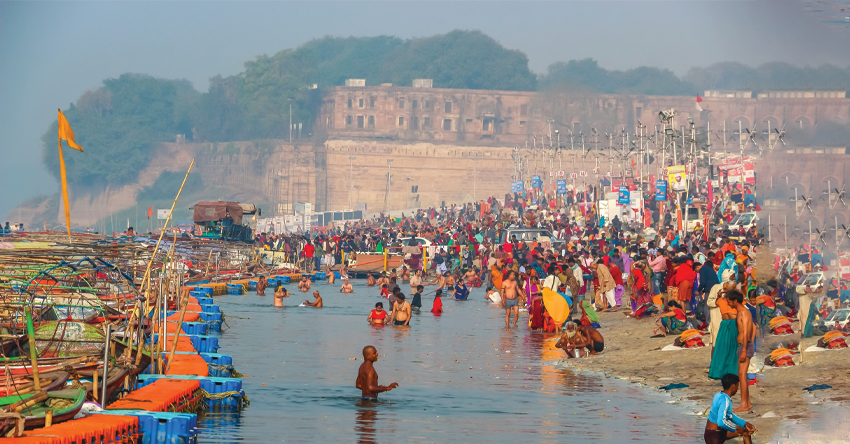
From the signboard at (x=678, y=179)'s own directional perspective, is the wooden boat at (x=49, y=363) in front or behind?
in front

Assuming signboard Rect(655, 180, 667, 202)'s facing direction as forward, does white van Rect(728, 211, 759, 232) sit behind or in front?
in front

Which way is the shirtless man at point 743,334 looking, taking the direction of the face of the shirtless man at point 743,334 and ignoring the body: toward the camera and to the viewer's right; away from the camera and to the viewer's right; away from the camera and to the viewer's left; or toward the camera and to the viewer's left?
toward the camera and to the viewer's left

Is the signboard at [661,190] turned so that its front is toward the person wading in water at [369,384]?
yes

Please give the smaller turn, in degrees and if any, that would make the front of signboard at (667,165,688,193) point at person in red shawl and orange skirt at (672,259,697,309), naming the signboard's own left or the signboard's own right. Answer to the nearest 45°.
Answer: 0° — it already faces them

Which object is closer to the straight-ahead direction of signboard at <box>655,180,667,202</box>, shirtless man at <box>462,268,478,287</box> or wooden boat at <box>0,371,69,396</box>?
the wooden boat

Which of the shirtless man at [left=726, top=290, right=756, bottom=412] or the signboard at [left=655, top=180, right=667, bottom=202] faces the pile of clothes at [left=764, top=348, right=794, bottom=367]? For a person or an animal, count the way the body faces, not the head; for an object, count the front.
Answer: the signboard
